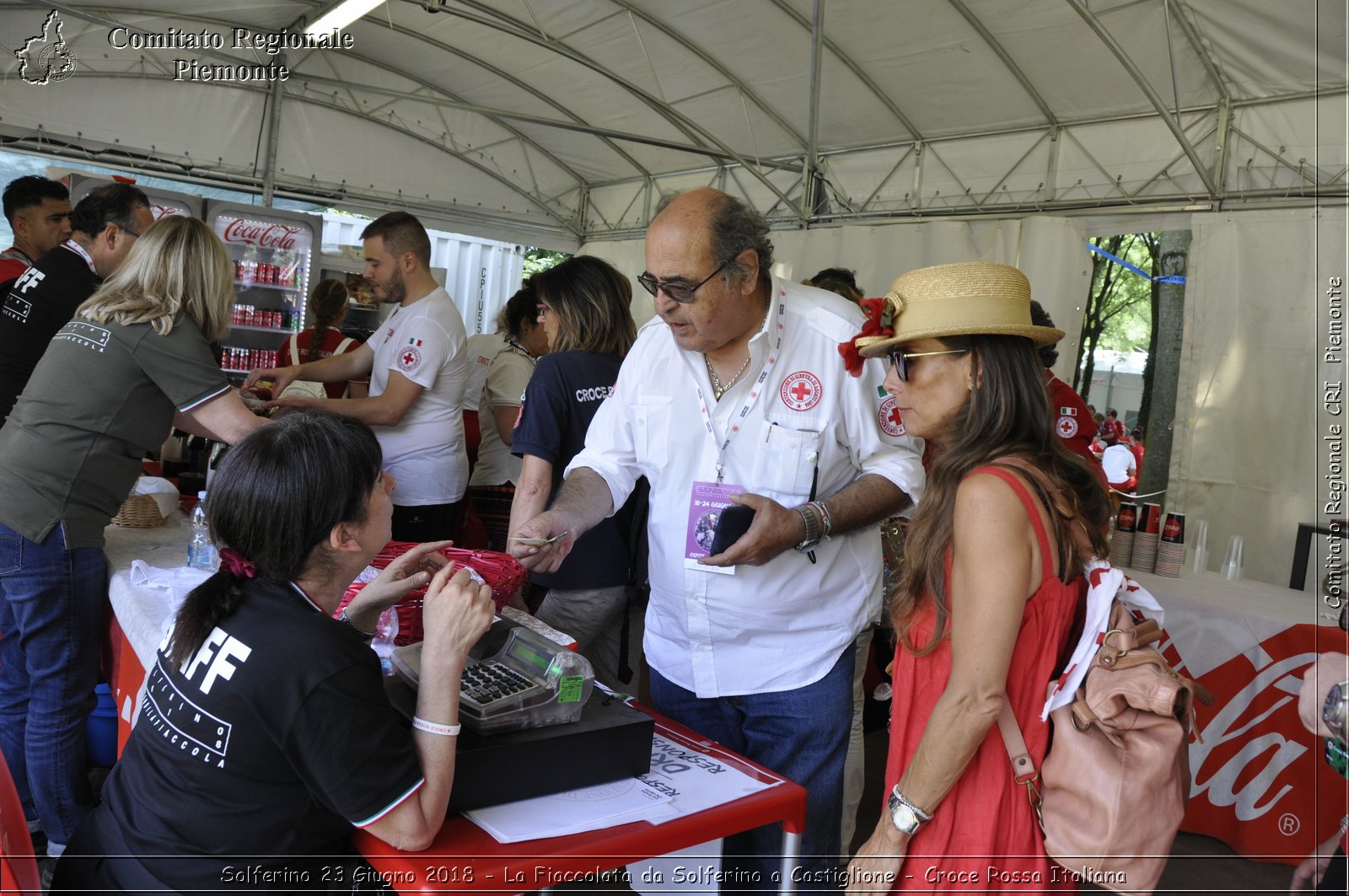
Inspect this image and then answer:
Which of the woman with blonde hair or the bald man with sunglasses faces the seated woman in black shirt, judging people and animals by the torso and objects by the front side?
the bald man with sunglasses

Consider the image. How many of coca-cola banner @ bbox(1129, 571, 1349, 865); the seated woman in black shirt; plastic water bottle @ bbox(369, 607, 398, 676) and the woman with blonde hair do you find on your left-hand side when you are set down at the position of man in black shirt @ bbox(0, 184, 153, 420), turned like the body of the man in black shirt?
0

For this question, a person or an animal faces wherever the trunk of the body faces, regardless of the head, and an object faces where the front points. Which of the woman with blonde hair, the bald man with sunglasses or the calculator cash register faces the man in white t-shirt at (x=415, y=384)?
the woman with blonde hair

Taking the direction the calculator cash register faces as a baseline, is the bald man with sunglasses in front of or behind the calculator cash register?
behind

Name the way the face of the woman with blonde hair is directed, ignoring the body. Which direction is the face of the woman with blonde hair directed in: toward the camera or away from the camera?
away from the camera

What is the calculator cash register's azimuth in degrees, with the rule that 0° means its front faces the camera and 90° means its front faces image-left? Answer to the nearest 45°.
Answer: approximately 45°

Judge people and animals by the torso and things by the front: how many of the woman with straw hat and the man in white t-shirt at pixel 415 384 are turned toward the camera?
0

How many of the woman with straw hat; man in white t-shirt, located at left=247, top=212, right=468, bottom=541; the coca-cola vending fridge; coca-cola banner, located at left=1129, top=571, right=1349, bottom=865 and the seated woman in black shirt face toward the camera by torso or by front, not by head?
2

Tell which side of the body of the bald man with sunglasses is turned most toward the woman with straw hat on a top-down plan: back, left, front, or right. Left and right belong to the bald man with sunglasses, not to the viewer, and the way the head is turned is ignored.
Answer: left

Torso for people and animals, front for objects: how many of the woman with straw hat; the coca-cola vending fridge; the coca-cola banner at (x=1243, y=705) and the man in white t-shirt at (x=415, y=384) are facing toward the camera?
2

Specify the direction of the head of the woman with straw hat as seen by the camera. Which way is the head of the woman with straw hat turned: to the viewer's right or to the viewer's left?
to the viewer's left

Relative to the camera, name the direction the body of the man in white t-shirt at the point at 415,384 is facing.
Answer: to the viewer's left

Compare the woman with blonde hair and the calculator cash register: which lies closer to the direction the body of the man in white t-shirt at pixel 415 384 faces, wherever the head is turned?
the woman with blonde hair

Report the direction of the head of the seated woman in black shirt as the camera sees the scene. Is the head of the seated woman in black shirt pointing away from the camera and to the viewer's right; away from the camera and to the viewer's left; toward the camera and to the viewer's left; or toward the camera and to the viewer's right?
away from the camera and to the viewer's right

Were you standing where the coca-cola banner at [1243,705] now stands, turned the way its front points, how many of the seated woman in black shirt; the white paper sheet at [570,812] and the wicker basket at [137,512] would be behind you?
0

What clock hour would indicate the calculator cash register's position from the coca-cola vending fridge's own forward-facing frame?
The calculator cash register is roughly at 12 o'clock from the coca-cola vending fridge.

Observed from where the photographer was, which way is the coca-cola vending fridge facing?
facing the viewer

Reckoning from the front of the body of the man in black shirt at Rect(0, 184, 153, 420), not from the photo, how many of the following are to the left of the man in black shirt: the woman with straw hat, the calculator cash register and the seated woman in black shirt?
0

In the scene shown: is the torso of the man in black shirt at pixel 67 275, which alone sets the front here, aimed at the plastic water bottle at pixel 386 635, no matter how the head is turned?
no

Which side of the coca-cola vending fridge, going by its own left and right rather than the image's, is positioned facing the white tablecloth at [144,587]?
front
